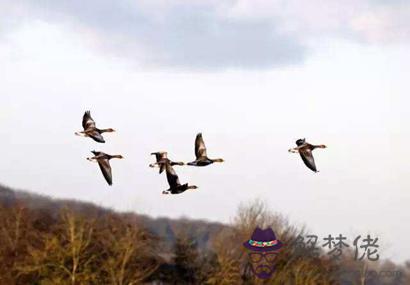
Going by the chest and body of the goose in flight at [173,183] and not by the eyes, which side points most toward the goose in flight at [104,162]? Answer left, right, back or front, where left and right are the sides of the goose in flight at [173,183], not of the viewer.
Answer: back

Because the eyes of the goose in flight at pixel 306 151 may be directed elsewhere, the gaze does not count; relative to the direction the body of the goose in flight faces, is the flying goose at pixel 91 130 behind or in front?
behind

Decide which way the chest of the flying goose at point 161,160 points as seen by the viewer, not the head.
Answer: to the viewer's right

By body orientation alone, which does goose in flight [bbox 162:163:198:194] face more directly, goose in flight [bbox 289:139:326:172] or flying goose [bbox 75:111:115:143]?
the goose in flight

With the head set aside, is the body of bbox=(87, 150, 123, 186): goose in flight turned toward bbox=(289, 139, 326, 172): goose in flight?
yes

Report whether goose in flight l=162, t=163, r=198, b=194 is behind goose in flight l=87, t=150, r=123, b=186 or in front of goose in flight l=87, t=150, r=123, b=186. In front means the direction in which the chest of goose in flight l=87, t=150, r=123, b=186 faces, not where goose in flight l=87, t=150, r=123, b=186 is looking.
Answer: in front

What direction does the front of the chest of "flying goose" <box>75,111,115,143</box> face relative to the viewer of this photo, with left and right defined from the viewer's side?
facing to the right of the viewer

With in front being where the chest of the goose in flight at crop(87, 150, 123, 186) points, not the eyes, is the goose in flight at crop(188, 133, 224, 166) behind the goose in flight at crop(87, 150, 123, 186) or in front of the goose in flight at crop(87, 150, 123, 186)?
in front

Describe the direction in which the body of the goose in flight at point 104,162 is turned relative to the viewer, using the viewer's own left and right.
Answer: facing to the right of the viewer

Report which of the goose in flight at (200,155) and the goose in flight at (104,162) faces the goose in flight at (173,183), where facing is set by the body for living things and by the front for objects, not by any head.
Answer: the goose in flight at (104,162)

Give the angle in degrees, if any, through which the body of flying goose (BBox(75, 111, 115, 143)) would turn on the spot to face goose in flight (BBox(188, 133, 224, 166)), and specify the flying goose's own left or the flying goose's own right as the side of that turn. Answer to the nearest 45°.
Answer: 0° — it already faces it

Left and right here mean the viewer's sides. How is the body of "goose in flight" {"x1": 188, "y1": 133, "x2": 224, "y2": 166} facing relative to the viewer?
facing to the right of the viewer

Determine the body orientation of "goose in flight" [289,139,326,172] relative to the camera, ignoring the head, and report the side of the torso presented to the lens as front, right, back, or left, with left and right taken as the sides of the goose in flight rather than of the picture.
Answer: right

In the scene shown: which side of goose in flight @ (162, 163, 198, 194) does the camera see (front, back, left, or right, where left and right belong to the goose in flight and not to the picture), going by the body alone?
right

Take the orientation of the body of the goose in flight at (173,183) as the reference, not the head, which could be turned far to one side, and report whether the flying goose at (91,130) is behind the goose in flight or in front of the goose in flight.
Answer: behind
